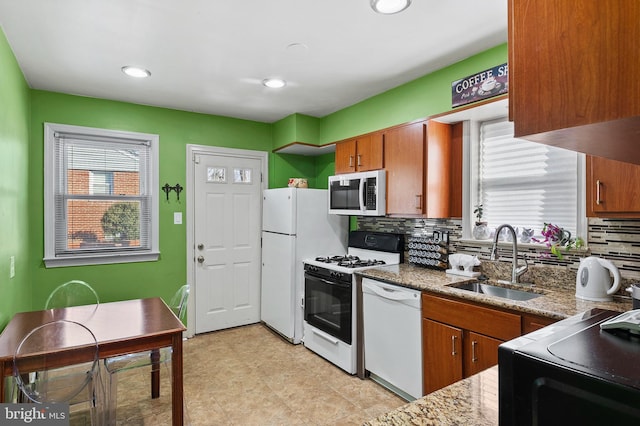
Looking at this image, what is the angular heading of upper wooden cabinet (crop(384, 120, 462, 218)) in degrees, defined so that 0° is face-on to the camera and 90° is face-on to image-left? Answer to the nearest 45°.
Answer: approximately 45°

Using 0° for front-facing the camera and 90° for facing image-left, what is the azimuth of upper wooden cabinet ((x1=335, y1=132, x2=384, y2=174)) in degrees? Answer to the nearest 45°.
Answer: approximately 45°

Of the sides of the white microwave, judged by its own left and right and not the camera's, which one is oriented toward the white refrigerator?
right
